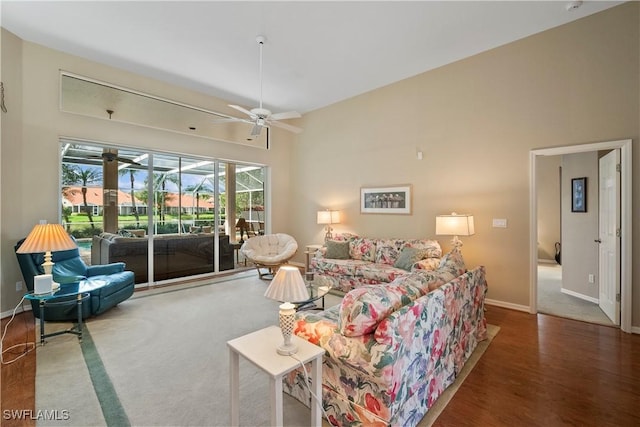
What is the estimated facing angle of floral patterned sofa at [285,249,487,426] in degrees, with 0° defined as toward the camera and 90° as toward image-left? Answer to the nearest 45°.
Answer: approximately 135°

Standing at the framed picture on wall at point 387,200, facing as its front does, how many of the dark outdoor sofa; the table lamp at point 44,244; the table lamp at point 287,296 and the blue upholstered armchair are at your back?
0

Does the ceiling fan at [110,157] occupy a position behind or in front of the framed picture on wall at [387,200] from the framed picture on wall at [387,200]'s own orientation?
in front

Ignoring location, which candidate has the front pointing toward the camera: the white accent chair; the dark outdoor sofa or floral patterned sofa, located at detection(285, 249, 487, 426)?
the white accent chair

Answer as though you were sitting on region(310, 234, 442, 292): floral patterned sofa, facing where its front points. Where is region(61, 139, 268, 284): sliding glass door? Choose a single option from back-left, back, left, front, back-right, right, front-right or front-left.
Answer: front-right

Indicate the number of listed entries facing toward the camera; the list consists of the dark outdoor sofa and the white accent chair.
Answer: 1

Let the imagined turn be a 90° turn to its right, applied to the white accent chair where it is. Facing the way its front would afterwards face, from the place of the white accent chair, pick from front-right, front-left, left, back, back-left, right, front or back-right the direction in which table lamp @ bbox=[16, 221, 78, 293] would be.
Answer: front-left

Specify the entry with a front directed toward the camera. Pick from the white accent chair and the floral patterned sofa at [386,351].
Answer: the white accent chair

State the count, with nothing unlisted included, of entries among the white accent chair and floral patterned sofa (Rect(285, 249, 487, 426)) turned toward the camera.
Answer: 1

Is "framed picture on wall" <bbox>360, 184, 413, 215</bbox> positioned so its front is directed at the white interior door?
no

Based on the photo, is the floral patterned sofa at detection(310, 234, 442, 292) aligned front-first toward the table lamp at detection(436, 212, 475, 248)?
no

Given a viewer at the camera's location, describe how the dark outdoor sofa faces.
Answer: facing away from the viewer and to the left of the viewer

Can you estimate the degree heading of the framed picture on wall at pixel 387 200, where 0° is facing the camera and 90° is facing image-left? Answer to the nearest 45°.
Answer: approximately 45°

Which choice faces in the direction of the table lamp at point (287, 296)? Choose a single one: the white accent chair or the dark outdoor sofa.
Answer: the white accent chair

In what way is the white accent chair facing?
toward the camera

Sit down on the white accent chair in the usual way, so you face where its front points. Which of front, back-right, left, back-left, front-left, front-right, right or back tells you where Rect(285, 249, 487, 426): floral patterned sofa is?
front
